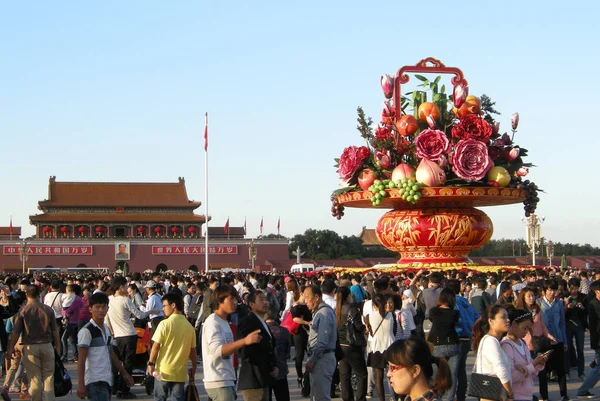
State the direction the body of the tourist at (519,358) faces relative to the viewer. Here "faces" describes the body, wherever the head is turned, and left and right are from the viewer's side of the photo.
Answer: facing the viewer and to the right of the viewer

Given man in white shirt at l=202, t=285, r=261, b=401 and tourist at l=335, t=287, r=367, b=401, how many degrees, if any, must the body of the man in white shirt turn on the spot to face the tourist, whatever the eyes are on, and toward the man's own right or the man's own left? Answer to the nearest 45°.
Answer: approximately 45° to the man's own left

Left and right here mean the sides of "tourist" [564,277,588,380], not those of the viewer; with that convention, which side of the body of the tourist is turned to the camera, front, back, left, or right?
front

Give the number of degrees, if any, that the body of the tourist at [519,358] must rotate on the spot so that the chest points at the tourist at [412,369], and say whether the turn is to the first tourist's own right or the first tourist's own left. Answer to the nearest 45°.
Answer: approximately 45° to the first tourist's own right

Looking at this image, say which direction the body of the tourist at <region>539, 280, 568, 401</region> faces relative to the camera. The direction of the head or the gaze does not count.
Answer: toward the camera

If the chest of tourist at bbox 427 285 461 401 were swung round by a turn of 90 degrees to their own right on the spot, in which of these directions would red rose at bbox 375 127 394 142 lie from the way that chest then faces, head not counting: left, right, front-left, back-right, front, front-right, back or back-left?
left

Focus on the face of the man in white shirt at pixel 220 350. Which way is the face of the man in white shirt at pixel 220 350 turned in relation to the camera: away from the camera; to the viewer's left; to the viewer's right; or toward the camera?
to the viewer's right

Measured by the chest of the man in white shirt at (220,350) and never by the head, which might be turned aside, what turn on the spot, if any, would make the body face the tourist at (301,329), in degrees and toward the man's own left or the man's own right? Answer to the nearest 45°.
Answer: approximately 90° to the man's own left

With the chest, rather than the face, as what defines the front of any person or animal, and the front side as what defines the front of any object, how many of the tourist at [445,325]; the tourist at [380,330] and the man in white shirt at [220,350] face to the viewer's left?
0

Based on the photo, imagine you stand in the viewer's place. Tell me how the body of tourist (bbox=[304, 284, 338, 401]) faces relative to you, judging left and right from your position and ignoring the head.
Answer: facing to the left of the viewer

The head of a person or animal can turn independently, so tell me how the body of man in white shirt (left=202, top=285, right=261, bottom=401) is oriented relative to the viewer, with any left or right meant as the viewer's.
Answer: facing to the right of the viewer

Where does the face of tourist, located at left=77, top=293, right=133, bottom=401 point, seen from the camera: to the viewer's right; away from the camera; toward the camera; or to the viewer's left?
toward the camera
